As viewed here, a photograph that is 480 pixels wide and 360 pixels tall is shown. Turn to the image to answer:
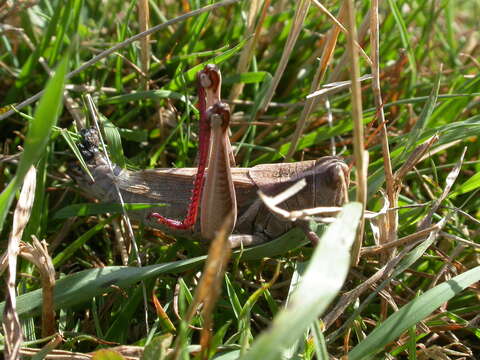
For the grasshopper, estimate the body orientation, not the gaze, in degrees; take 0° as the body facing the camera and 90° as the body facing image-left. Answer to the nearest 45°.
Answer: approximately 270°

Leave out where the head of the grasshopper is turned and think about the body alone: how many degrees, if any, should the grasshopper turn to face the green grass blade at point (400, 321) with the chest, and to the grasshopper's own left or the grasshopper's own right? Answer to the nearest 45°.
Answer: approximately 45° to the grasshopper's own right

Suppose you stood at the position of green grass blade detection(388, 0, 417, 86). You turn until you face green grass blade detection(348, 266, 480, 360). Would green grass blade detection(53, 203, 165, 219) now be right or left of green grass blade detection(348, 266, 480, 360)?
right

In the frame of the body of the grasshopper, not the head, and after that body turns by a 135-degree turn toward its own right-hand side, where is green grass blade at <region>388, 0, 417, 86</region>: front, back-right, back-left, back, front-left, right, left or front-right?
back
